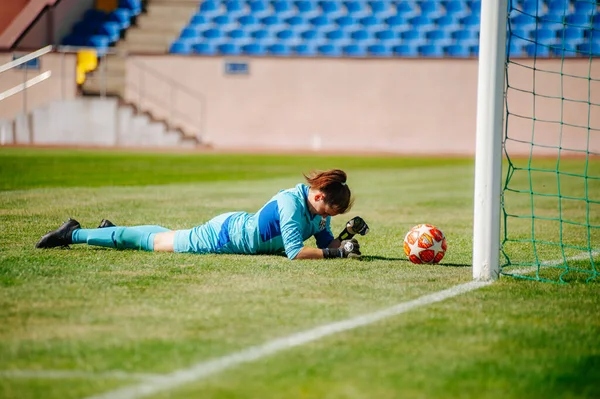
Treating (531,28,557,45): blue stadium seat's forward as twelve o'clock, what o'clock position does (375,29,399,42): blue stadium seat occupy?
(375,29,399,42): blue stadium seat is roughly at 3 o'clock from (531,28,557,45): blue stadium seat.

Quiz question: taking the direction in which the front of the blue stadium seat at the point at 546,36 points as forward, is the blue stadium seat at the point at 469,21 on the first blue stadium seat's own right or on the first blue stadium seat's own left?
on the first blue stadium seat's own right

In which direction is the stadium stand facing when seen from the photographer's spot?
facing the viewer

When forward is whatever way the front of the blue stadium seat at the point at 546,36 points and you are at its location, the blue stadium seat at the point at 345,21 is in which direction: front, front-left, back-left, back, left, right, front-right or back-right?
right

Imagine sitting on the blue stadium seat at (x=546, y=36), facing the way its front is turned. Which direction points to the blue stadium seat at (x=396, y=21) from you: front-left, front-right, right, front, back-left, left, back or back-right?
right

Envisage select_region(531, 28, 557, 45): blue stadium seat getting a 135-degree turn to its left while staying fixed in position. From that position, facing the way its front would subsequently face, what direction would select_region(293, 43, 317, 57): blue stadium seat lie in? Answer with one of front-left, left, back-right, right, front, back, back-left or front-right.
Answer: back-left

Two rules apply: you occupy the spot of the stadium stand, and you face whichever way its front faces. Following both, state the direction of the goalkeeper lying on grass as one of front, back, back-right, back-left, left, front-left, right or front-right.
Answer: front

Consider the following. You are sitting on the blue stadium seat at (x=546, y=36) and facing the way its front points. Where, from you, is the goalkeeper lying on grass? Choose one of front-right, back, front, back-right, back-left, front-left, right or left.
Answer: front

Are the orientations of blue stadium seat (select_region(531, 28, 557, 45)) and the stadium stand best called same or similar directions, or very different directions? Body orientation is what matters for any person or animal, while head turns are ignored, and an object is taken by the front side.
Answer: same or similar directions

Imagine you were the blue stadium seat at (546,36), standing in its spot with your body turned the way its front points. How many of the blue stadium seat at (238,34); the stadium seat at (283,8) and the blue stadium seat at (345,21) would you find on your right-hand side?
3

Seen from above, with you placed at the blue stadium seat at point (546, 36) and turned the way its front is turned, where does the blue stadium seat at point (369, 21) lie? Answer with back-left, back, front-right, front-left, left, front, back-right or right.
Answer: right

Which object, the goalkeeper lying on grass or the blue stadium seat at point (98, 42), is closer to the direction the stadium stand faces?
the goalkeeper lying on grass

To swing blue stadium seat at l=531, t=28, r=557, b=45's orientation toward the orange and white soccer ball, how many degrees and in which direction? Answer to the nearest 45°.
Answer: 0° — it already faces it

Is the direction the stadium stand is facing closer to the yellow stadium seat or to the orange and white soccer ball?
the orange and white soccer ball

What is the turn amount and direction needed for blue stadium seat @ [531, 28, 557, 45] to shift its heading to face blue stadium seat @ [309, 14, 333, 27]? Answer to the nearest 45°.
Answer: approximately 90° to its right

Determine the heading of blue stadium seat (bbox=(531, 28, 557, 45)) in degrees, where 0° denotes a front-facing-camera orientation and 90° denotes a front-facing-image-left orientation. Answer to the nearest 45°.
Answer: approximately 0°
